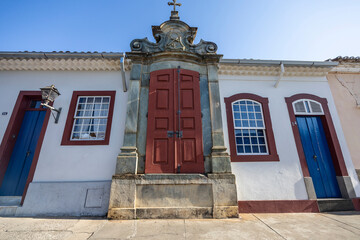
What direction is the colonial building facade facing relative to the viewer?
toward the camera
